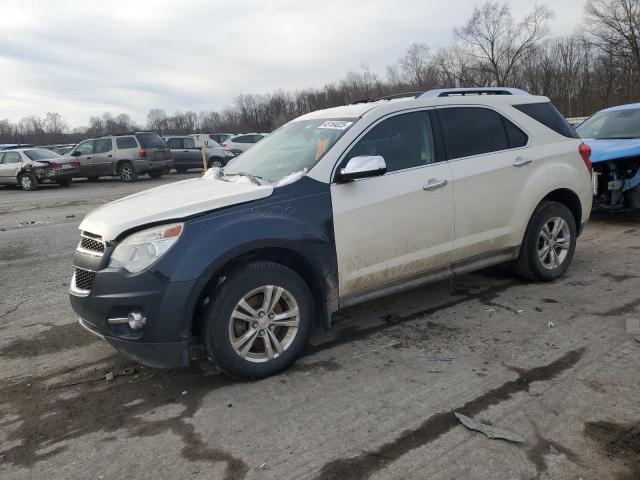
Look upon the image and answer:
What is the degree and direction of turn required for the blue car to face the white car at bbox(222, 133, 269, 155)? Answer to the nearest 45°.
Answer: approximately 90° to its right

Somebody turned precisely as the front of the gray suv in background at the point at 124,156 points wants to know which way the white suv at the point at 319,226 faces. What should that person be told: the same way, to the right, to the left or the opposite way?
to the left

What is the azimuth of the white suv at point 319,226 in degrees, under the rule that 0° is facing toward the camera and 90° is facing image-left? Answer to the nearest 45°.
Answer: approximately 45°

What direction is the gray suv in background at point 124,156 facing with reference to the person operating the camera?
facing away from the viewer and to the left of the viewer

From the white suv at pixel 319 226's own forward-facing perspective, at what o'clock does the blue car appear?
The blue car is roughly at 6 o'clock from the white suv.

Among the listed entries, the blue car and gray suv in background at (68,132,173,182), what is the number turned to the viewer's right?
0

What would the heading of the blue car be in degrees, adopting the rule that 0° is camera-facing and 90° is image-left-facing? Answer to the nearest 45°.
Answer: approximately 45°

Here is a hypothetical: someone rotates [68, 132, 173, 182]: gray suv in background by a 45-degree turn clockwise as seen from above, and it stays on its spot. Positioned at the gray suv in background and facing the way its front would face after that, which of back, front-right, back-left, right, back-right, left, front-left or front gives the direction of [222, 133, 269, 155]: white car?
front-right

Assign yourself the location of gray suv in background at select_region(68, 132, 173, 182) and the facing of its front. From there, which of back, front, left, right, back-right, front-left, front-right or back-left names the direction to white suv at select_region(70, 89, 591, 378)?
back-left

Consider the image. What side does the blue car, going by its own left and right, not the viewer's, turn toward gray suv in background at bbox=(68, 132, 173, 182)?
right

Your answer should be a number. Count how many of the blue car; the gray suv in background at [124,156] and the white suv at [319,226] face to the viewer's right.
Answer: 0

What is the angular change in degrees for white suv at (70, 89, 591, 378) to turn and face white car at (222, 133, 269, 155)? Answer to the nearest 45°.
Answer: approximately 135° to its right

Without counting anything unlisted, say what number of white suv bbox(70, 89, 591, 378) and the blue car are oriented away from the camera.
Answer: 0
